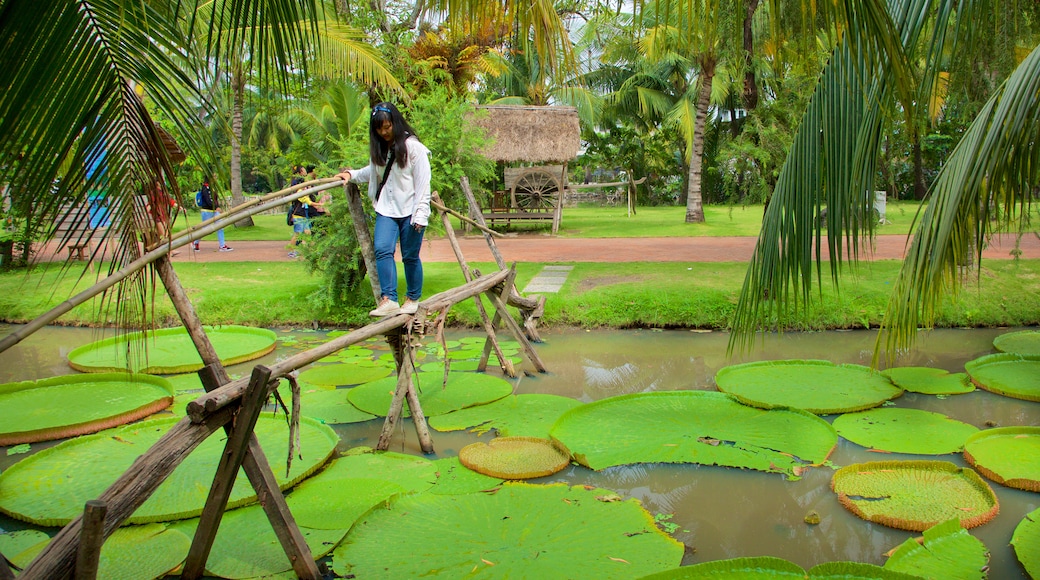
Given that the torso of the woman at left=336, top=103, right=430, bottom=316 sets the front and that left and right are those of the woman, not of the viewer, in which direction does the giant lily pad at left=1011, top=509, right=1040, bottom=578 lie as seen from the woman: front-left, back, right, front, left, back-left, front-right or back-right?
left

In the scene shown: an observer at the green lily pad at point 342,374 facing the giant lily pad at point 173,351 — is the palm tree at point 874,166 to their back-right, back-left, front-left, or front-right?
back-left

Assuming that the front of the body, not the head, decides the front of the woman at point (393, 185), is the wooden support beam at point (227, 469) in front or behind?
in front

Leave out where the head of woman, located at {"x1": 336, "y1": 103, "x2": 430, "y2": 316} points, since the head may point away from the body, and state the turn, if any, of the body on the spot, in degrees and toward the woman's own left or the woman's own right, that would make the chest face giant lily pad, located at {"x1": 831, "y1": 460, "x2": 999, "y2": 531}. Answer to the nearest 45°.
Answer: approximately 90° to the woman's own left

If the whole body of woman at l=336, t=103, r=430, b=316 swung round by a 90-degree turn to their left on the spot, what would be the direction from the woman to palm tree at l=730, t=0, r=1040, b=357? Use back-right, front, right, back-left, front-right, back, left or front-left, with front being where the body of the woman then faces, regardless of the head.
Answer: front

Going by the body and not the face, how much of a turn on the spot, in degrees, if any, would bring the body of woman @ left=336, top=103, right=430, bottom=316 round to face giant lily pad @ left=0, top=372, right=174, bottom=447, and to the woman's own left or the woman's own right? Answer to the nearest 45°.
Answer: approximately 45° to the woman's own right

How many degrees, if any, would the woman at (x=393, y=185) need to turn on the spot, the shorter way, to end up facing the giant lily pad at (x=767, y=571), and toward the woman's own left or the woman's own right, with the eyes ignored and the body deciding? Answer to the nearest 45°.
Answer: approximately 90° to the woman's own left

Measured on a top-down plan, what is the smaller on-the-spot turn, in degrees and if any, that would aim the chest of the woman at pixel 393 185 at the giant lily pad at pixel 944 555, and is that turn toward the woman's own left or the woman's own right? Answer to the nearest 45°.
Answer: approximately 90° to the woman's own left

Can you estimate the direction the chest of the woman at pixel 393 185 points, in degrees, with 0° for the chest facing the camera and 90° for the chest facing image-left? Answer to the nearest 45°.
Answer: approximately 45°

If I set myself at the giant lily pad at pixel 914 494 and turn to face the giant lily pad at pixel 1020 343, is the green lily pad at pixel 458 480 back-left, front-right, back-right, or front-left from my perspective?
back-left

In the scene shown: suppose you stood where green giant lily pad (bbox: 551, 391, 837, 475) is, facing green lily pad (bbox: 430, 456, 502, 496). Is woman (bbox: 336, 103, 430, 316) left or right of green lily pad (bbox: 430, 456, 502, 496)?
right

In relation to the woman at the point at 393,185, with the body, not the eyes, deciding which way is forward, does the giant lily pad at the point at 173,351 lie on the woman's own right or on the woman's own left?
on the woman's own right

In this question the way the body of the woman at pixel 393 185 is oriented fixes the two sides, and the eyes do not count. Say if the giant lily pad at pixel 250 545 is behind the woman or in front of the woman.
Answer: in front
